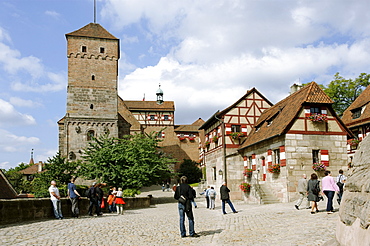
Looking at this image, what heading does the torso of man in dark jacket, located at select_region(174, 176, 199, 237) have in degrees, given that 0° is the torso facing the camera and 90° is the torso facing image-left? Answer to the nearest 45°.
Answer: approximately 180°

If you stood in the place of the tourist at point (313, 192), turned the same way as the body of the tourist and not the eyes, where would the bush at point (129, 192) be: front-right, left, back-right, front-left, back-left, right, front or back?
front-left

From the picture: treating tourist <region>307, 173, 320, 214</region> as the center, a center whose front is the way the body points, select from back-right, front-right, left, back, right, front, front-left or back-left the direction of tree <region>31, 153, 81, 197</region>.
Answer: front-left

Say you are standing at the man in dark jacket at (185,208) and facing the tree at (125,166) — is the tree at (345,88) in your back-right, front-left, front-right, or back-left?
front-right

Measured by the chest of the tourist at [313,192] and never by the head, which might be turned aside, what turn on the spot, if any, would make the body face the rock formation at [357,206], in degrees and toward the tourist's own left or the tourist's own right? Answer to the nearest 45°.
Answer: approximately 180°

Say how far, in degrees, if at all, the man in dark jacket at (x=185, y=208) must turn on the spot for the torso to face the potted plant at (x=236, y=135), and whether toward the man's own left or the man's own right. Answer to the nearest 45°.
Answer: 0° — they already face it
